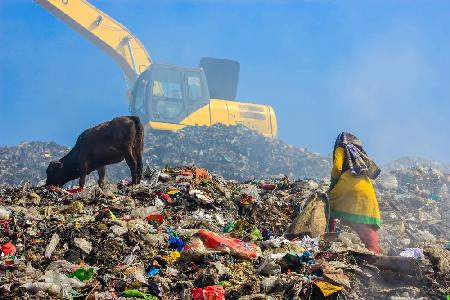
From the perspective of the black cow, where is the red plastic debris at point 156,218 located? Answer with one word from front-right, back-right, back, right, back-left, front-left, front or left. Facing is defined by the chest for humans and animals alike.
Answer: left

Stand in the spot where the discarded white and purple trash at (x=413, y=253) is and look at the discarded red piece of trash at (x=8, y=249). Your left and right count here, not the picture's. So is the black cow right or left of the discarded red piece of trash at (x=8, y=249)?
right

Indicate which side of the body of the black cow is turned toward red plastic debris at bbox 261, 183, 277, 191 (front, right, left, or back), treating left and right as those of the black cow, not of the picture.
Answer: back

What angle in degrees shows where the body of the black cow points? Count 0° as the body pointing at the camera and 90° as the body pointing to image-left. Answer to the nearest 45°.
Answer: approximately 90°

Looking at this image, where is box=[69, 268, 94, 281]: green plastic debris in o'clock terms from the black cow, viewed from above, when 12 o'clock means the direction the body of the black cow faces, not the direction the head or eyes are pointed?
The green plastic debris is roughly at 9 o'clock from the black cow.

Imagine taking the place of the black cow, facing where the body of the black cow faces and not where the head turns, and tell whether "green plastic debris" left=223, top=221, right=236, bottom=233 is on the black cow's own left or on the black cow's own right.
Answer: on the black cow's own left

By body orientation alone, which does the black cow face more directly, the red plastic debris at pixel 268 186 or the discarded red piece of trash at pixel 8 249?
the discarded red piece of trash

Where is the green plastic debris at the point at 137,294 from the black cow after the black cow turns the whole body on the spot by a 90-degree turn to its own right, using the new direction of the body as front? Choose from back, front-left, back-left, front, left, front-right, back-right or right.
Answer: back

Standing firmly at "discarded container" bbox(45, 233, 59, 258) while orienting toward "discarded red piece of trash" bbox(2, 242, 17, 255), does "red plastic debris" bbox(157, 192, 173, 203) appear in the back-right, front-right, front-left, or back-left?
back-right

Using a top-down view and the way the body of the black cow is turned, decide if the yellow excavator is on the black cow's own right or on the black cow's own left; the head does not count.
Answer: on the black cow's own right

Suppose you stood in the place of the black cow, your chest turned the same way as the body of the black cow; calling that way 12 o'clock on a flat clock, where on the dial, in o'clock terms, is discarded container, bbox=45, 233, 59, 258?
The discarded container is roughly at 9 o'clock from the black cow.

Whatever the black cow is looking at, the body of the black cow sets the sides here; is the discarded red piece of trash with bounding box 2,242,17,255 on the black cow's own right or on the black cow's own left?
on the black cow's own left
